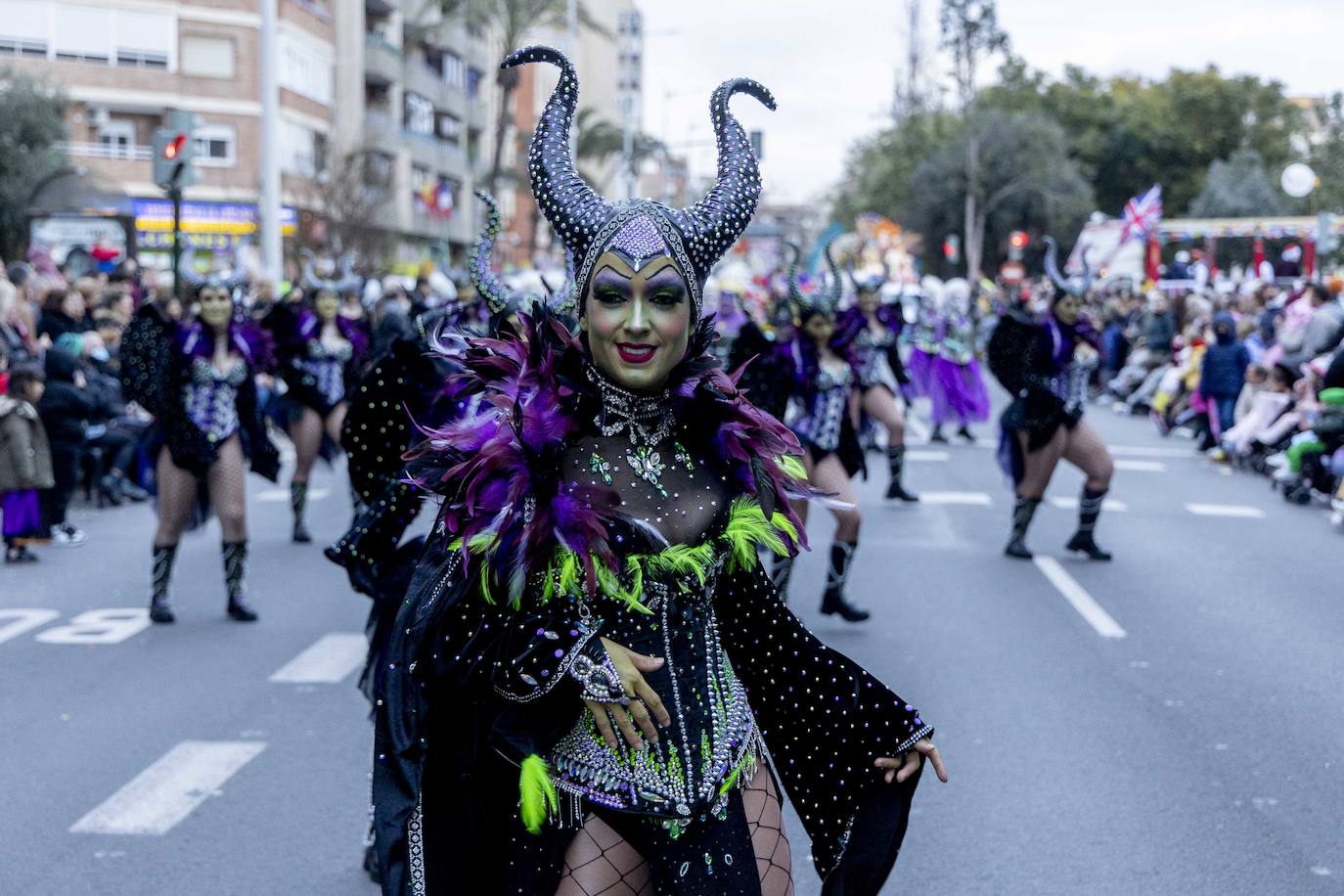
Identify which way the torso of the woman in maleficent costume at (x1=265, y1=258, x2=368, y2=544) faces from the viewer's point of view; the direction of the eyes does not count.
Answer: toward the camera

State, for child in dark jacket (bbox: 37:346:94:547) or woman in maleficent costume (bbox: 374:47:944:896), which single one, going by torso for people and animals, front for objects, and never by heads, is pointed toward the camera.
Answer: the woman in maleficent costume

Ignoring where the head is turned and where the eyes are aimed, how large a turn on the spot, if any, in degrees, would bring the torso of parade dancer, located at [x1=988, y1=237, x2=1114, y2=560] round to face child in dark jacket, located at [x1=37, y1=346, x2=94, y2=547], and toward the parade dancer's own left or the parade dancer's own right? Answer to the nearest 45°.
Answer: approximately 135° to the parade dancer's own right

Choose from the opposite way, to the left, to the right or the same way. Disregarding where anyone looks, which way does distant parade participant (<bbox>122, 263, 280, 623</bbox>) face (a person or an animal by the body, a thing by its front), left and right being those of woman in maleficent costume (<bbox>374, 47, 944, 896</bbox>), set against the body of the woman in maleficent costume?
the same way

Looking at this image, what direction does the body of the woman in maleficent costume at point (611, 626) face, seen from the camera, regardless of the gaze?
toward the camera

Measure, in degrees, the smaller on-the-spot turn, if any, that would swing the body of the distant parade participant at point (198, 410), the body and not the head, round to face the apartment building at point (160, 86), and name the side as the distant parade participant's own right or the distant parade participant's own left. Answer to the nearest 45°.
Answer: approximately 180°

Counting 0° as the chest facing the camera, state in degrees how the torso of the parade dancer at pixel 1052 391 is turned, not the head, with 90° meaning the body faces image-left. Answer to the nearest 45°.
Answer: approximately 315°

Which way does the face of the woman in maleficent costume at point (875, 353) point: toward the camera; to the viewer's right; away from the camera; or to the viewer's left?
toward the camera

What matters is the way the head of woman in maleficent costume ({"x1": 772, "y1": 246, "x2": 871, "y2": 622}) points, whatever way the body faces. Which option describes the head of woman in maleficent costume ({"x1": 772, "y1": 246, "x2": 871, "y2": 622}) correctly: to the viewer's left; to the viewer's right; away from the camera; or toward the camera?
toward the camera

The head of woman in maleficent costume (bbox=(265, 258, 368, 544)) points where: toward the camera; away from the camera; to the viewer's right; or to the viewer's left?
toward the camera

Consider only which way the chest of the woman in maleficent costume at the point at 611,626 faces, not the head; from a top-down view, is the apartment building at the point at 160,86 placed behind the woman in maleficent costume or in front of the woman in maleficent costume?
behind

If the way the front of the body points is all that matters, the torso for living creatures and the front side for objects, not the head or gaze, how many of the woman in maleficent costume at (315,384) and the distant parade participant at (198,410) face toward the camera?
2

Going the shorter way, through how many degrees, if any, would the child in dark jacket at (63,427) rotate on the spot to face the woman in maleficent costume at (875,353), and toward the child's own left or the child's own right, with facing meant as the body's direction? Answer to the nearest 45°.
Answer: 0° — they already face them

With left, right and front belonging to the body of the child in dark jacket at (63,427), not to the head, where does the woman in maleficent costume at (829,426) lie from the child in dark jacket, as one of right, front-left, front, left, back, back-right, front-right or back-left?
front-right

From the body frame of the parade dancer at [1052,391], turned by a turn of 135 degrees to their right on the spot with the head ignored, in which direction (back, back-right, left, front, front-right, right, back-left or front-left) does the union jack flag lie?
right

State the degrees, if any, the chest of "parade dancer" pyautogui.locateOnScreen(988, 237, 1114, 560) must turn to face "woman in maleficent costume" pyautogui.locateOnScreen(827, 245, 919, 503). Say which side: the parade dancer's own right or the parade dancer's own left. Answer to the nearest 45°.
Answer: approximately 180°

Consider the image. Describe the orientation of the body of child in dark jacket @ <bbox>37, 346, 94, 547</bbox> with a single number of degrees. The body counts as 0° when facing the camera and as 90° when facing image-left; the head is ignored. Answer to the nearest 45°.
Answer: approximately 270°
